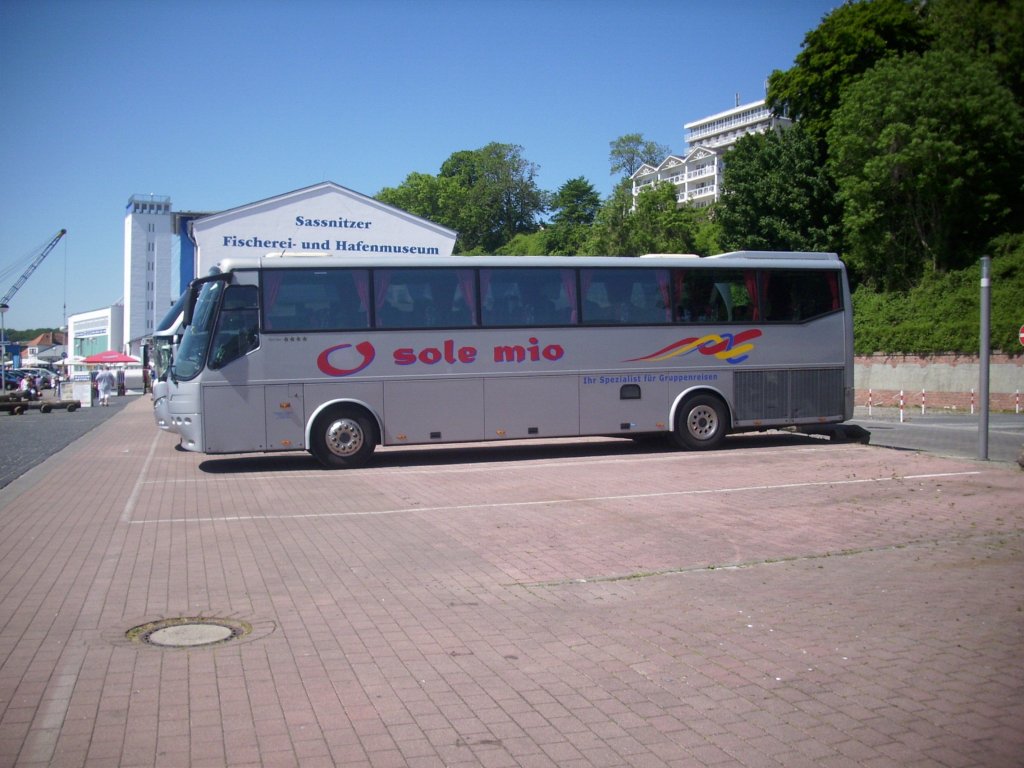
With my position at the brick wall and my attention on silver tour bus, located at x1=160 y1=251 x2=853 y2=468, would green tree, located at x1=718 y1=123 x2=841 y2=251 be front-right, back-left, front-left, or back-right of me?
back-right

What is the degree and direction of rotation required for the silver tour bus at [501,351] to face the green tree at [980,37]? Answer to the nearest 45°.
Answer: approximately 135° to its right

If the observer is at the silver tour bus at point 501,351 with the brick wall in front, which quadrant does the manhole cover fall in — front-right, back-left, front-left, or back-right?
back-right

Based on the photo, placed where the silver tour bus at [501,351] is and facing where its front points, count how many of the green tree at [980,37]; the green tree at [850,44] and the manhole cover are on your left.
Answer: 1

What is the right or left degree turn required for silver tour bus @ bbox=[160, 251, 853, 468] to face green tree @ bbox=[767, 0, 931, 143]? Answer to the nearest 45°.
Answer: approximately 135° to its right

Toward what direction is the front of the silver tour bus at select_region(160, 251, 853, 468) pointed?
to the viewer's left

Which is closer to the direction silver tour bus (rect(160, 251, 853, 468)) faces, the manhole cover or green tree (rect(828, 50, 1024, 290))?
the manhole cover

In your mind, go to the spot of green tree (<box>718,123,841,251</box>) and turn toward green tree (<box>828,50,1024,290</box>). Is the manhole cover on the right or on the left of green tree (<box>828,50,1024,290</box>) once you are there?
right

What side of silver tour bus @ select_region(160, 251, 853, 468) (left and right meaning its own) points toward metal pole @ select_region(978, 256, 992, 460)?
back

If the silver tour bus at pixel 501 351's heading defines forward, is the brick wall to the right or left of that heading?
on its right

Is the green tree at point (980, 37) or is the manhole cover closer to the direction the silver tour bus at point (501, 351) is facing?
the manhole cover

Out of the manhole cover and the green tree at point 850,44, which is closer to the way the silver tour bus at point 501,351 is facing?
the manhole cover

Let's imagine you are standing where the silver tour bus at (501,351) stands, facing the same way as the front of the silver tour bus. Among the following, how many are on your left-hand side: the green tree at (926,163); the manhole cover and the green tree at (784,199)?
1

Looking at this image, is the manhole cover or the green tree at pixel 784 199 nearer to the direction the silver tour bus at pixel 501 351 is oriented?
the manhole cover

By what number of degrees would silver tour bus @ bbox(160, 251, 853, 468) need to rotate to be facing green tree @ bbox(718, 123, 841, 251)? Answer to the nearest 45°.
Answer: approximately 135° to its right
